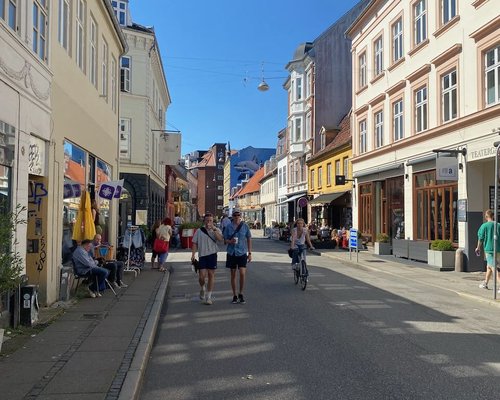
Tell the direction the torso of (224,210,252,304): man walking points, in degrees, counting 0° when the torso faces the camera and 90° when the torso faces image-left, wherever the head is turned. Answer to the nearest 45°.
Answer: approximately 0°

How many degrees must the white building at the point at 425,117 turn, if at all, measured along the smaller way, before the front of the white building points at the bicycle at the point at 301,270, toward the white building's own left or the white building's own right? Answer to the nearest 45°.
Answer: approximately 45° to the white building's own left

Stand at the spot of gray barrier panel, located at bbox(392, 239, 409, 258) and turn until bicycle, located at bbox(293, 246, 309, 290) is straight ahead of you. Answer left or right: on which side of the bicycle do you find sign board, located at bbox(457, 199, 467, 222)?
left

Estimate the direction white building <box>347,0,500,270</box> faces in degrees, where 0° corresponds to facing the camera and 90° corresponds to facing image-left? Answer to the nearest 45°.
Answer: approximately 45°

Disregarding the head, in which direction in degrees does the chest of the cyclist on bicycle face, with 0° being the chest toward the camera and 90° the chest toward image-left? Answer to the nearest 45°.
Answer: approximately 0°

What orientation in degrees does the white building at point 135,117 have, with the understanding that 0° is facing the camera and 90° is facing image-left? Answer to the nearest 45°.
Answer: approximately 315°

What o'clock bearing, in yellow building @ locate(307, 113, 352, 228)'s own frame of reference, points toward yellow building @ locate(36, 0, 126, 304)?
yellow building @ locate(36, 0, 126, 304) is roughly at 11 o'clock from yellow building @ locate(307, 113, 352, 228).
